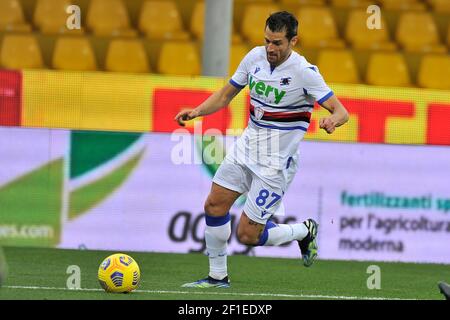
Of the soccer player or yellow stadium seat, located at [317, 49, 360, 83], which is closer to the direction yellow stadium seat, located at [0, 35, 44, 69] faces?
the soccer player

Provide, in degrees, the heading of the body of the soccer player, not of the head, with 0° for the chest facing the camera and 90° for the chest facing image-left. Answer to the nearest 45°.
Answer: approximately 45°

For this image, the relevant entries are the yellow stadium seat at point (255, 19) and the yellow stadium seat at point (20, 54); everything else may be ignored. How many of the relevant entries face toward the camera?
2

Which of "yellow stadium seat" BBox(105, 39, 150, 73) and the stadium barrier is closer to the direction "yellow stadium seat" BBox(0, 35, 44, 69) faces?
the stadium barrier

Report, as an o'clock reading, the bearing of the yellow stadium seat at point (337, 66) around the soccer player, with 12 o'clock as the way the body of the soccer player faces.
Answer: The yellow stadium seat is roughly at 5 o'clock from the soccer player.

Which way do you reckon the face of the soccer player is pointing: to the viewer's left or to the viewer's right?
to the viewer's left

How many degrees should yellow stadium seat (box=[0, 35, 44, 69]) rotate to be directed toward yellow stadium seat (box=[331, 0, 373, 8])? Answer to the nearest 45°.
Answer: approximately 90° to its left
